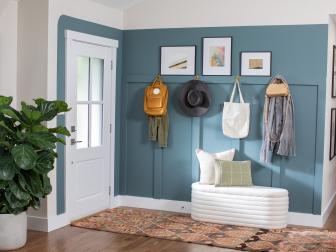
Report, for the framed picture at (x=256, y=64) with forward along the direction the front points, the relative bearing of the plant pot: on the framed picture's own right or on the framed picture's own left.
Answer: on the framed picture's own right

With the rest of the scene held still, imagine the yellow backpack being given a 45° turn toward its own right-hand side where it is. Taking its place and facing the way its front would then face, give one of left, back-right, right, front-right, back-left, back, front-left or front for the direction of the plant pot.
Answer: front

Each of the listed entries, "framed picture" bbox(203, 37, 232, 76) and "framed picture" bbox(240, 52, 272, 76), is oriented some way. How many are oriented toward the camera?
2

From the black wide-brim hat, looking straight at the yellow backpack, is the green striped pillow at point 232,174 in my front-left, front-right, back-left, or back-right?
back-left

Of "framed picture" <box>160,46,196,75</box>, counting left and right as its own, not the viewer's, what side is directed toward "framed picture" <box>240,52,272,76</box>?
left

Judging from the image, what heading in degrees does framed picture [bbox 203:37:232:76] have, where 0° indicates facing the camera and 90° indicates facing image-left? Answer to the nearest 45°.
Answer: approximately 0°

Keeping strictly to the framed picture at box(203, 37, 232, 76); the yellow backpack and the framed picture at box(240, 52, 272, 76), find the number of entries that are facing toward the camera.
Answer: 3

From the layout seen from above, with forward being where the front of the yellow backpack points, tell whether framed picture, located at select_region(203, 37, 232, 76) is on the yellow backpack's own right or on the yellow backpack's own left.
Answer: on the yellow backpack's own left

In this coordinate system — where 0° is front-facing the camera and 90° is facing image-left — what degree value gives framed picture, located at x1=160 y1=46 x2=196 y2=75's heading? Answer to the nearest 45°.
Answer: approximately 0°
